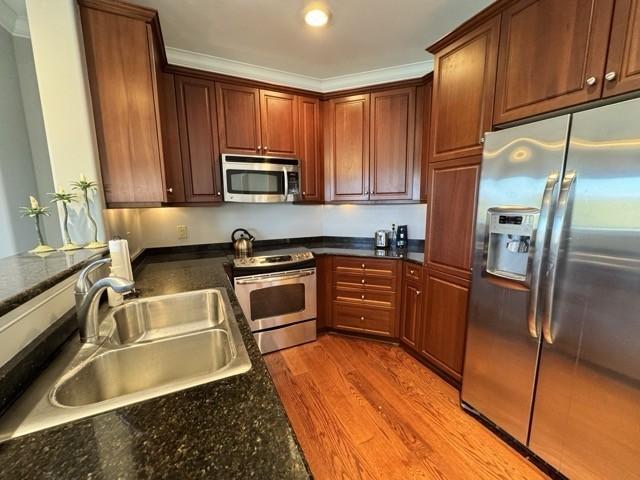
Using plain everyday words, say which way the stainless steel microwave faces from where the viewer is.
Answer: facing the viewer and to the right of the viewer

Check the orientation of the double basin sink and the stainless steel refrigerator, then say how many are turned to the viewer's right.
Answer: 1

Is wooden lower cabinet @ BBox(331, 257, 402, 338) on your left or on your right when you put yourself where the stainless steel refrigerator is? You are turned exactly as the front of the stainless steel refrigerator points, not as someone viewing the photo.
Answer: on your right

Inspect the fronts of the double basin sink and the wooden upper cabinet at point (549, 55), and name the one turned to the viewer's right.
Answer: the double basin sink

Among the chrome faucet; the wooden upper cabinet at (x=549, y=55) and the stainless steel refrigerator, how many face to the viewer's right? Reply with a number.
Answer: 1

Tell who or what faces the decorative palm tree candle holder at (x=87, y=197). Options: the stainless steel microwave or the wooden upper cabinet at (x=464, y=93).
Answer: the wooden upper cabinet

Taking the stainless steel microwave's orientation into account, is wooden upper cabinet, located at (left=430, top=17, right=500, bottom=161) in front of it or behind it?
in front

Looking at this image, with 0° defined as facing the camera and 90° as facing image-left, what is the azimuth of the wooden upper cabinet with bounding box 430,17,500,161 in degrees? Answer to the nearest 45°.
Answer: approximately 45°

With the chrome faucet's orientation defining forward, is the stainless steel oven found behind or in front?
in front

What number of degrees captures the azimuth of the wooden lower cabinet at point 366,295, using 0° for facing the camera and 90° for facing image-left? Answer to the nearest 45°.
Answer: approximately 45°

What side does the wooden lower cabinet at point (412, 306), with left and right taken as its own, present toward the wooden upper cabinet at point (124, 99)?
front

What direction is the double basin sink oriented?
to the viewer's right

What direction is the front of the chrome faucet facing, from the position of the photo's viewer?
facing to the right of the viewer
